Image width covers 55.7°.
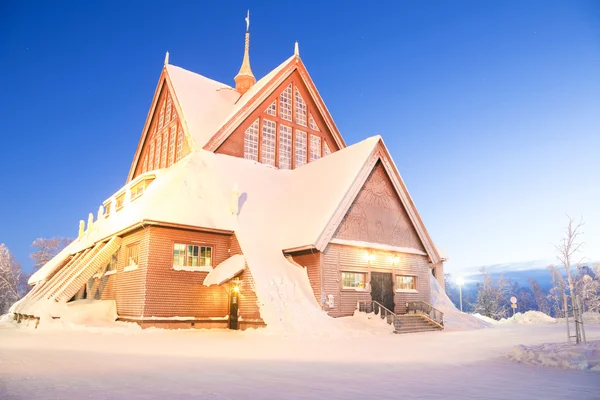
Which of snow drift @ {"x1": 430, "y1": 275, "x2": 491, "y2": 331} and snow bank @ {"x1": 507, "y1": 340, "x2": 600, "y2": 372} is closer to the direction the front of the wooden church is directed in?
the snow bank

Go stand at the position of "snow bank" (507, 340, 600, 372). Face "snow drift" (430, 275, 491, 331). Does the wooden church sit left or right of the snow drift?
left

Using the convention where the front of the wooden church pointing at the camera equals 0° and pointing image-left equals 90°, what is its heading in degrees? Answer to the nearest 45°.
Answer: approximately 315°

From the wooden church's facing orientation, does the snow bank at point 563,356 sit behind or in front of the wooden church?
in front

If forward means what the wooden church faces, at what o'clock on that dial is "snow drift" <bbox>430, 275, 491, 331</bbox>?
The snow drift is roughly at 10 o'clock from the wooden church.
